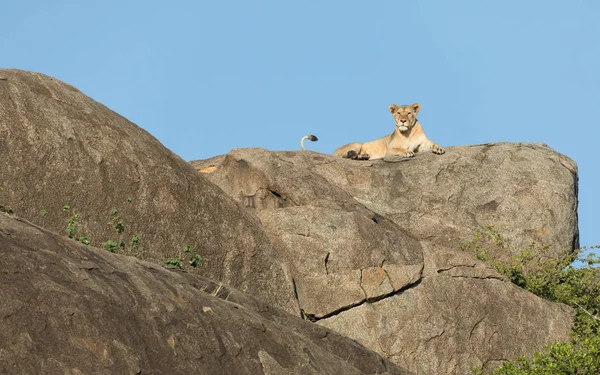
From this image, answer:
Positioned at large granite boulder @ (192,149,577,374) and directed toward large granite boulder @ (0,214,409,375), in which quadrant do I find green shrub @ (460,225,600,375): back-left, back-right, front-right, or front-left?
back-left

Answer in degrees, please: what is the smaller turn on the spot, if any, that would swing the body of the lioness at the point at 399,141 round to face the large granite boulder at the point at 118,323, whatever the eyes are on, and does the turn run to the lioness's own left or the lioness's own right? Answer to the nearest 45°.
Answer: approximately 45° to the lioness's own right

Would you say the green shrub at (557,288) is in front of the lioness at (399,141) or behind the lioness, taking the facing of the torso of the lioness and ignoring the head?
in front

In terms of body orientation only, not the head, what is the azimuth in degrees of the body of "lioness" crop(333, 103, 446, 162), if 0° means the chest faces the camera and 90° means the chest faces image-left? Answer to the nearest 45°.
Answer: approximately 315°
